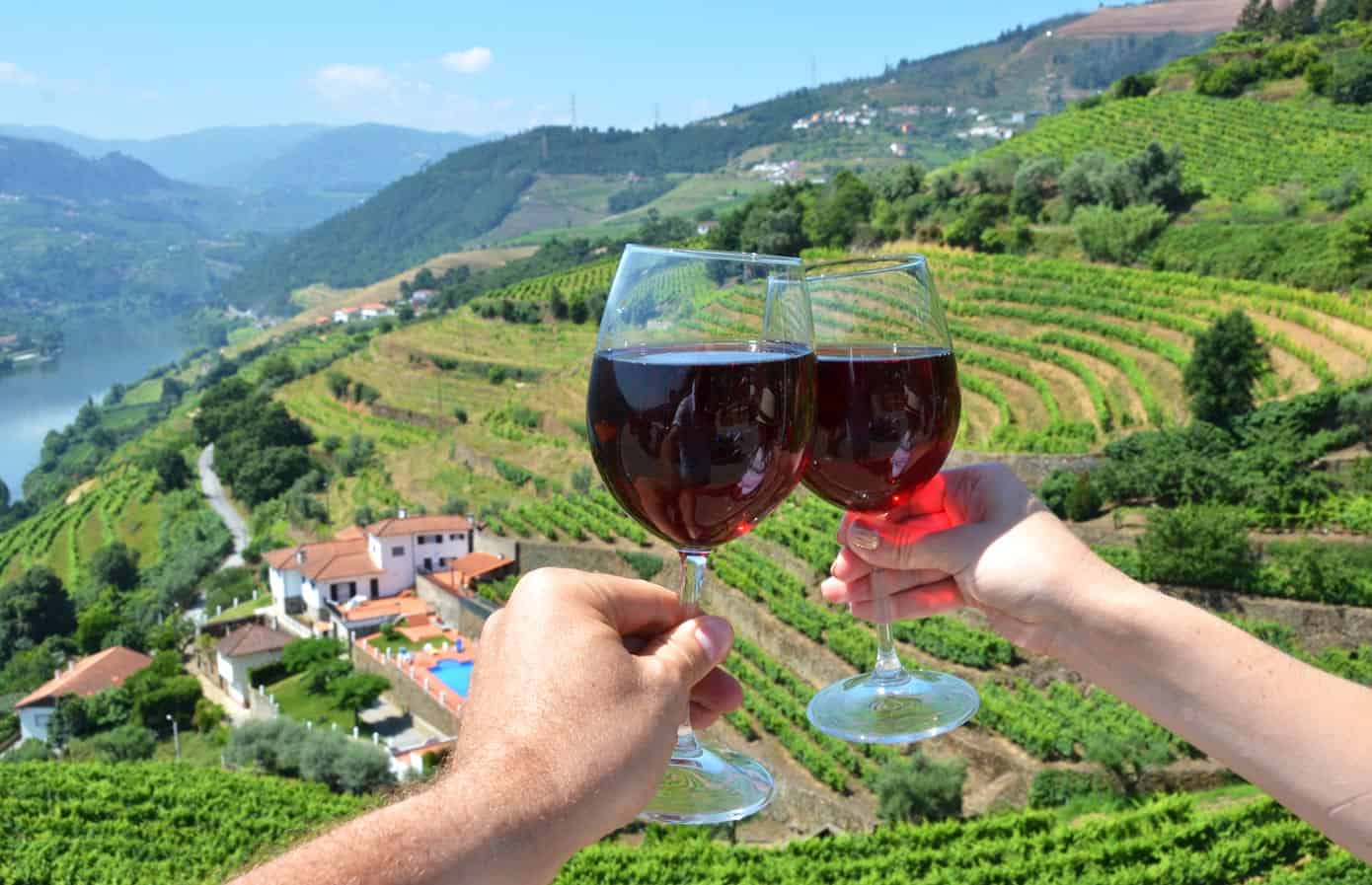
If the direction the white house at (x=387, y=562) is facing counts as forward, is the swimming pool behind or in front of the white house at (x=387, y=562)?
in front

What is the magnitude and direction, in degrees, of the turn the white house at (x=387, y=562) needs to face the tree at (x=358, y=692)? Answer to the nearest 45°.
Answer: approximately 45° to its right

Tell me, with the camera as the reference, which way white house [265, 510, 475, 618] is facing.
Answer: facing the viewer and to the right of the viewer

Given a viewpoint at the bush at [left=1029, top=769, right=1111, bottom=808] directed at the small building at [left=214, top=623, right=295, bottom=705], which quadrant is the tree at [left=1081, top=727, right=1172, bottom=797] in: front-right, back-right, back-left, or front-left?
back-right

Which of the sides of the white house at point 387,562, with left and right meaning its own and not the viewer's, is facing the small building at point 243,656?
right
